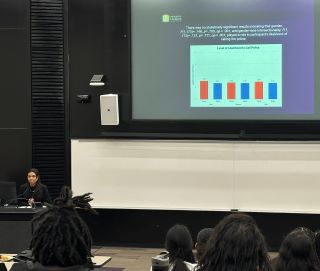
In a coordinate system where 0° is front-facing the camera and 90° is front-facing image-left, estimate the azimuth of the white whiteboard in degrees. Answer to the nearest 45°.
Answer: approximately 0°

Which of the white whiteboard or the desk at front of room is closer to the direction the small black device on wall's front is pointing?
the desk at front of room

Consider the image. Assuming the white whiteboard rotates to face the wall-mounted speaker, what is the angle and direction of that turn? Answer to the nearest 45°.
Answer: approximately 90° to its right

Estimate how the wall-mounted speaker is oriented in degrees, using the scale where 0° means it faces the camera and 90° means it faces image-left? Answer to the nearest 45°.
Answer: approximately 0°
